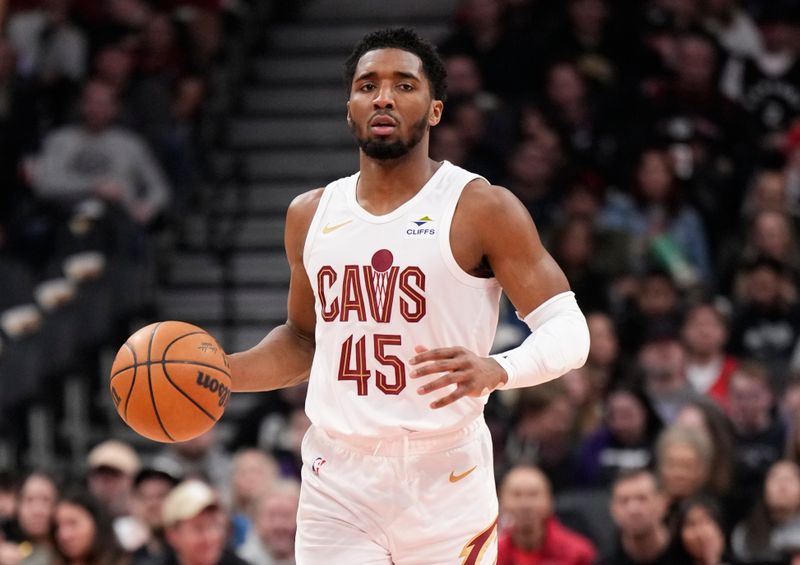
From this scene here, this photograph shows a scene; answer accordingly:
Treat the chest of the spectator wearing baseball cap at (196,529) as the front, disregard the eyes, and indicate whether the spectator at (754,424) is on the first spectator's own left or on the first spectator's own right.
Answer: on the first spectator's own left

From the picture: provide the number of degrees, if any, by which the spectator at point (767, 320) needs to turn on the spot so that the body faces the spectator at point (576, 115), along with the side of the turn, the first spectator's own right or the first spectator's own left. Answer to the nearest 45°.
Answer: approximately 135° to the first spectator's own right

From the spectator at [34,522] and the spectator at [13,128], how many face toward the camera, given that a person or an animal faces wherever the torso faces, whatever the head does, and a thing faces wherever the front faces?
2

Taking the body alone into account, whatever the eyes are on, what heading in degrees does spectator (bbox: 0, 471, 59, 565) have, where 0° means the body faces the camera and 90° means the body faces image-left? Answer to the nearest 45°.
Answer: approximately 0°

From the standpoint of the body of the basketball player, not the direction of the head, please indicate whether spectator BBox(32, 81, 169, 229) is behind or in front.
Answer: behind

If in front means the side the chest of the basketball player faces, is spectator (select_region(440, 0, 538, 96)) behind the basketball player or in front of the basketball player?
behind

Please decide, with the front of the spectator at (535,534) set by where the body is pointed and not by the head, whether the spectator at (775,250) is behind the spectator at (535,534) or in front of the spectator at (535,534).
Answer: behind
